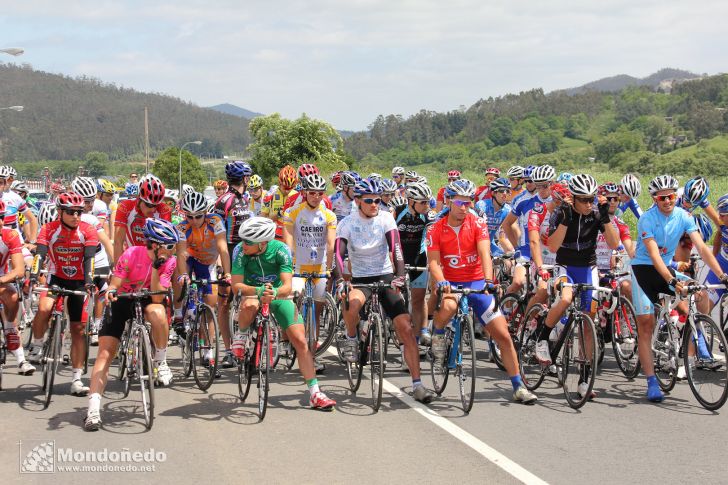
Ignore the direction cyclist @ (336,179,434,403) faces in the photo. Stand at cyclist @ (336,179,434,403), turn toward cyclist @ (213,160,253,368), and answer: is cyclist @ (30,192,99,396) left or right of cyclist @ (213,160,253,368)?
left

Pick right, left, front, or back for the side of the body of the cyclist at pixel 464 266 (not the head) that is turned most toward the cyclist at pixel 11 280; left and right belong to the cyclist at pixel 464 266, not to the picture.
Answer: right

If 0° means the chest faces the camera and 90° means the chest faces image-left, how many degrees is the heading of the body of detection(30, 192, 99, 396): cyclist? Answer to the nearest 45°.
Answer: approximately 0°

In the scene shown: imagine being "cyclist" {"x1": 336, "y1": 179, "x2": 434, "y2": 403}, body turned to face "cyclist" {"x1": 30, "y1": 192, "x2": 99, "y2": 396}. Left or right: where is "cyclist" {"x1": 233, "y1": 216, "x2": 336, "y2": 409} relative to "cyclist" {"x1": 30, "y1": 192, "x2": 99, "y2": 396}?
left

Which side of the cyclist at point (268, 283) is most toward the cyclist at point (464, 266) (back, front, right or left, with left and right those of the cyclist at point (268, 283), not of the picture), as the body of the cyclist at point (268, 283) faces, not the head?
left

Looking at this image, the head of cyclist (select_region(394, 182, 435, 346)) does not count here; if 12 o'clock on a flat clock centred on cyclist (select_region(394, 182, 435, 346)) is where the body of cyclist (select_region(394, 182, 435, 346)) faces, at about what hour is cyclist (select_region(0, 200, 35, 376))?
cyclist (select_region(0, 200, 35, 376)) is roughly at 4 o'clock from cyclist (select_region(394, 182, 435, 346)).

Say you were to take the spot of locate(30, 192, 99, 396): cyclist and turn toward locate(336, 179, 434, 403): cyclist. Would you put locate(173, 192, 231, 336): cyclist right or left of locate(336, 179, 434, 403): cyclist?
left

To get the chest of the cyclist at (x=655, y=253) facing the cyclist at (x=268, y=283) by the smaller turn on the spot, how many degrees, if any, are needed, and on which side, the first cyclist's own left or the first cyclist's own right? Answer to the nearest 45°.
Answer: approximately 90° to the first cyclist's own right

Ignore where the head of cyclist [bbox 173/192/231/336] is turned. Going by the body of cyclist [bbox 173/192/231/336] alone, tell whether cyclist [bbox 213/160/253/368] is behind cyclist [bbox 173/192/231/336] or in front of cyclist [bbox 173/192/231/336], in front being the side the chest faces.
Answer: behind
